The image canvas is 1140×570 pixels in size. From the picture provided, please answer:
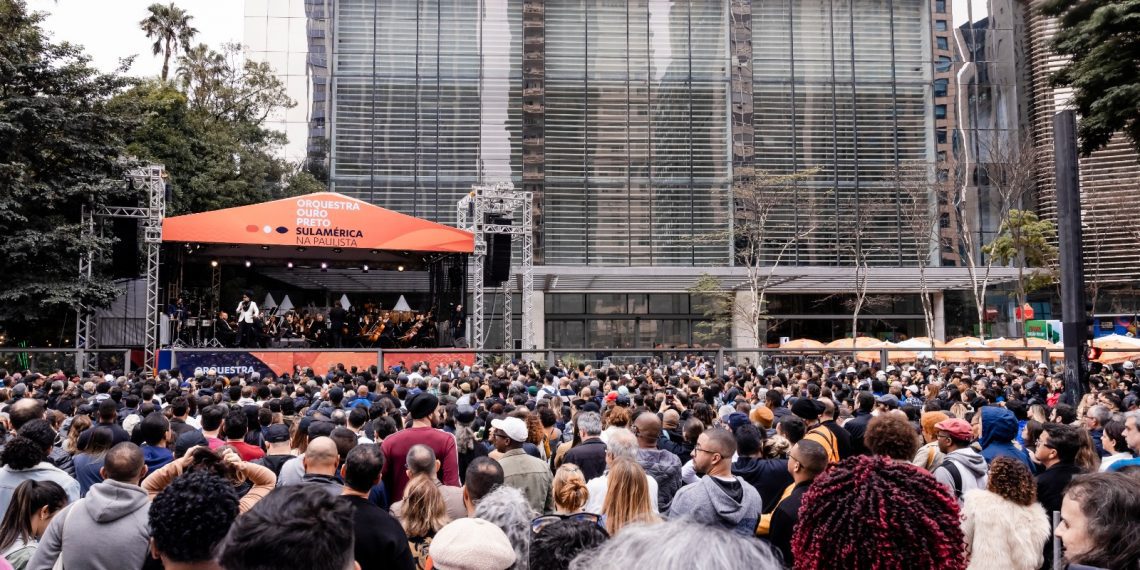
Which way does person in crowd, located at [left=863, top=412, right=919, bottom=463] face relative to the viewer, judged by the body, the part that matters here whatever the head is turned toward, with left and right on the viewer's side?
facing away from the viewer

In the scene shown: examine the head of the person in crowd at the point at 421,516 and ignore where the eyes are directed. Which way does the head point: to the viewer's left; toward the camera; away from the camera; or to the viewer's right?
away from the camera

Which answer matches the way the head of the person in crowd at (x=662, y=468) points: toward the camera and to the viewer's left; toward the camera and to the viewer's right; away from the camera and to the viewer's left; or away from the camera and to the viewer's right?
away from the camera and to the viewer's left

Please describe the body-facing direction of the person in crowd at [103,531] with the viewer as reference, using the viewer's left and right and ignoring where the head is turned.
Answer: facing away from the viewer

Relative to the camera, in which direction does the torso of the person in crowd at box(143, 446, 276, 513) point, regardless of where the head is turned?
away from the camera

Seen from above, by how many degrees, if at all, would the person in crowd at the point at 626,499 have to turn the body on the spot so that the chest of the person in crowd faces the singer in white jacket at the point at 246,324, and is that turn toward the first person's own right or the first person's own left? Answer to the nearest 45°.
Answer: approximately 45° to the first person's own left

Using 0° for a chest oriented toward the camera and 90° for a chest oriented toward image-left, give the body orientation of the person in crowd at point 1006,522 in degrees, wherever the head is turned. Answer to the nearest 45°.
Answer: approximately 180°

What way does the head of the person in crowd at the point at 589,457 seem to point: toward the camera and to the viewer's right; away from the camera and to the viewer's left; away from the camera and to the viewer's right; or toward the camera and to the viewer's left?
away from the camera and to the viewer's left

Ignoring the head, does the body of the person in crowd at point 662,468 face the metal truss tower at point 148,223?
yes

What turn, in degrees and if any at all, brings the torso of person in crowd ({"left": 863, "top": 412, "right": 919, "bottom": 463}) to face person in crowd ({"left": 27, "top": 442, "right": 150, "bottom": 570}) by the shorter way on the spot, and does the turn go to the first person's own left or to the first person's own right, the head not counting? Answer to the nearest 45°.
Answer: approximately 135° to the first person's own left

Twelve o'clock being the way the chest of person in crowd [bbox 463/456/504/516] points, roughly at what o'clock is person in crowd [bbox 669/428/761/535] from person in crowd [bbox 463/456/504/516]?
person in crowd [bbox 669/428/761/535] is roughly at 3 o'clock from person in crowd [bbox 463/456/504/516].
